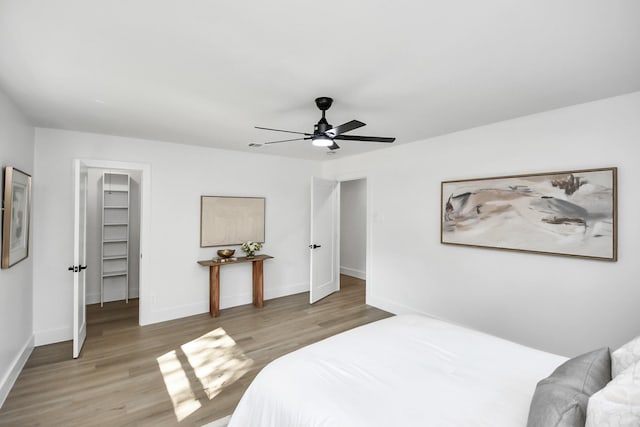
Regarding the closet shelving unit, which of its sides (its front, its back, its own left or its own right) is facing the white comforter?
front

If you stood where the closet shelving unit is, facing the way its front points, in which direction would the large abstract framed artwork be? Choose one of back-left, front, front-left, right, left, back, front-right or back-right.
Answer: front-left

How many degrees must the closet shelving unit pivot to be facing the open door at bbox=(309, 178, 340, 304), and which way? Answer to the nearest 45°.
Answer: approximately 45° to its left

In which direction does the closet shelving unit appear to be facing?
toward the camera

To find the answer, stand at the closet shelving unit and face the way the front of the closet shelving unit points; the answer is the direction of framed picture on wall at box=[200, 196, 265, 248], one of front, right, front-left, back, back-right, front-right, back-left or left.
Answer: front-left

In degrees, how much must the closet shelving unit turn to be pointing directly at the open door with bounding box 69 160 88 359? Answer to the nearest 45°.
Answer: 0° — it already faces it

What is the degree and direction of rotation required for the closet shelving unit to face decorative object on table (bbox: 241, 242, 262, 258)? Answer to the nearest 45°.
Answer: approximately 45° to its left

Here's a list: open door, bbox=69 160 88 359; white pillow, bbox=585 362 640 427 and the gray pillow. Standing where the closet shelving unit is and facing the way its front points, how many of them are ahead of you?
3

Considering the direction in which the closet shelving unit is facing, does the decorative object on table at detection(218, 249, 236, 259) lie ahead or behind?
ahead

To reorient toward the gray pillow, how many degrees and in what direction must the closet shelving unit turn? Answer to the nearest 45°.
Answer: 0° — it already faces it
